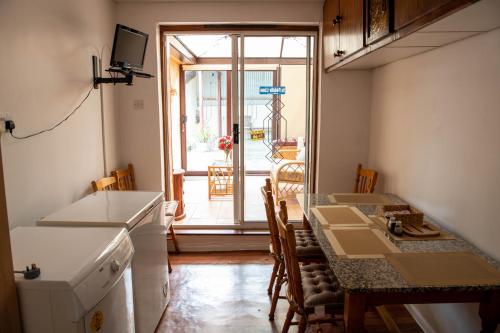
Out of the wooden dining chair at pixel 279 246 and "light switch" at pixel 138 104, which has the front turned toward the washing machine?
the light switch

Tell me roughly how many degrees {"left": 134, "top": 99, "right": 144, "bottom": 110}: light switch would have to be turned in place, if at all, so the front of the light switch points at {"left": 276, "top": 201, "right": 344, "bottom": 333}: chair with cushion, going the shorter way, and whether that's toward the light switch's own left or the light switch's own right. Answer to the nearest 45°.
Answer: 0° — it already faces it

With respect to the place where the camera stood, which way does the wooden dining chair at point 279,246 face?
facing to the right of the viewer

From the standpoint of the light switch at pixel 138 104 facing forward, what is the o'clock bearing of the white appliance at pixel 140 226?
The white appliance is roughly at 12 o'clock from the light switch.

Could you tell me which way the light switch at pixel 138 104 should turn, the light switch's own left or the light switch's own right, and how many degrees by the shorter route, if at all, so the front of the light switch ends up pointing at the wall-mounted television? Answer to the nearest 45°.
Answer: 0° — it already faces it

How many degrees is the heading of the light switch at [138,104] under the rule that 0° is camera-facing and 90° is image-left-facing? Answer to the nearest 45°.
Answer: approximately 0°

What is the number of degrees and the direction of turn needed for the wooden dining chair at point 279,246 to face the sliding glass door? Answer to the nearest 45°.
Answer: approximately 90° to its left

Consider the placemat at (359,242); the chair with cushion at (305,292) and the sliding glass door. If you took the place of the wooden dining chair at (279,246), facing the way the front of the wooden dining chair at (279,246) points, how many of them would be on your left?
1

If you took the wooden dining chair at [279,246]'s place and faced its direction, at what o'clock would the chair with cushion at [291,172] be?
The chair with cushion is roughly at 9 o'clock from the wooden dining chair.
